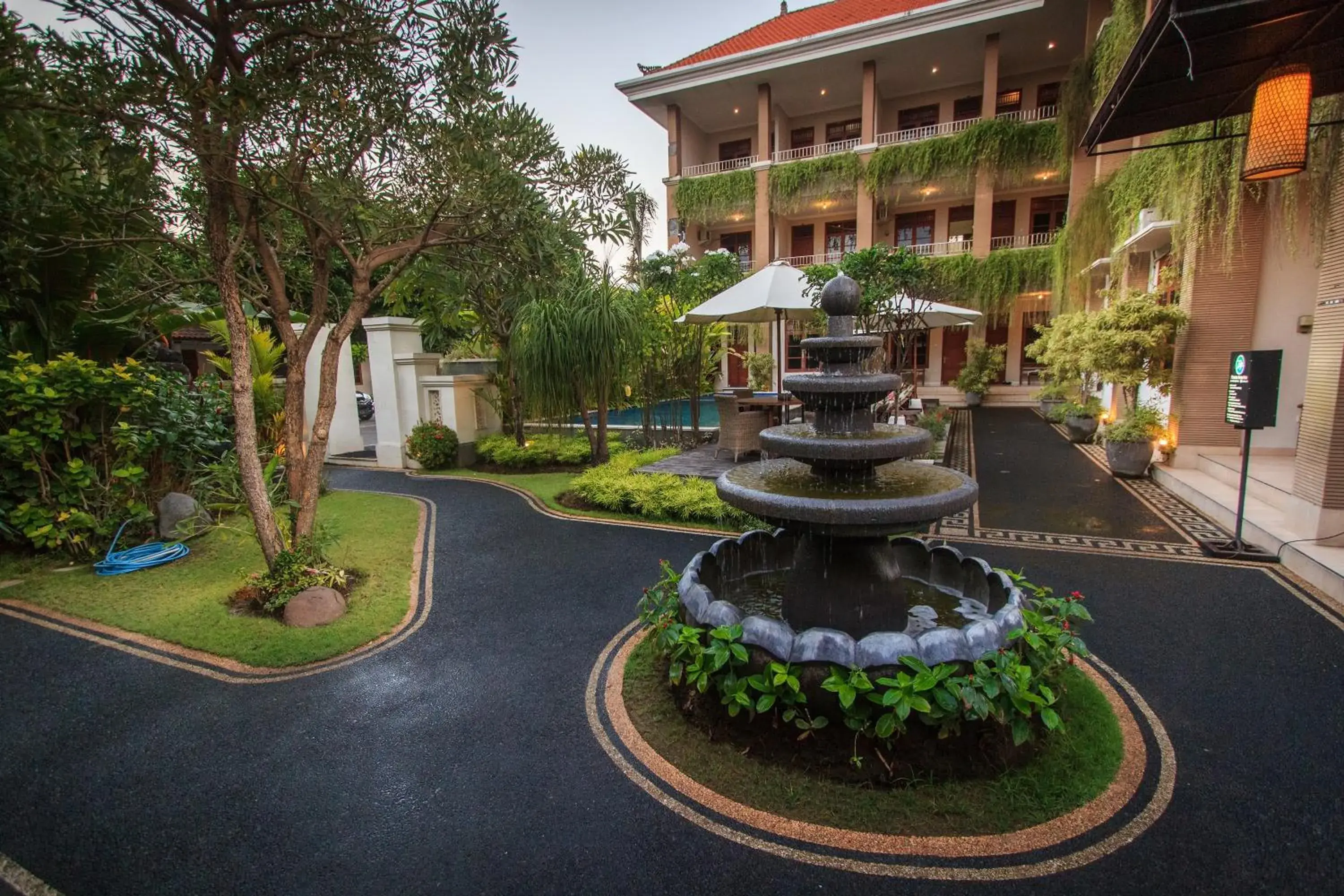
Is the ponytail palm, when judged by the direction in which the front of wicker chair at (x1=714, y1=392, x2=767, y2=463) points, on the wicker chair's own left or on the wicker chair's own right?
on the wicker chair's own left

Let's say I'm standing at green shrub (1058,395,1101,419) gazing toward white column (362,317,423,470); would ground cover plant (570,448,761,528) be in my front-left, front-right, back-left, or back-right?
front-left

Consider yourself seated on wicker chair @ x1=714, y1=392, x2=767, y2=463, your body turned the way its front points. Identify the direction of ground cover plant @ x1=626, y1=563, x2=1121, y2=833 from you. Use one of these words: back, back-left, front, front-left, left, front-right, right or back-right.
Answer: back-right

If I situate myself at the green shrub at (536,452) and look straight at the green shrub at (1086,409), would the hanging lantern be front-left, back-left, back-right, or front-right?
front-right

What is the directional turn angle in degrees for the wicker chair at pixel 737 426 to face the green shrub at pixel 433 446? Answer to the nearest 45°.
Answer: approximately 135° to its left

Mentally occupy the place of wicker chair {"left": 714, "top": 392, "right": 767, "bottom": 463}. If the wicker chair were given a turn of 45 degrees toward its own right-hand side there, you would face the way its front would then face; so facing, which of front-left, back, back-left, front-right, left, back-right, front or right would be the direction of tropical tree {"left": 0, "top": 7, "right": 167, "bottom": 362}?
back-right

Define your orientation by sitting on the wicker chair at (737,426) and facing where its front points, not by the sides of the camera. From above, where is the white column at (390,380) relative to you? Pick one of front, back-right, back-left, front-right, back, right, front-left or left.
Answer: back-left

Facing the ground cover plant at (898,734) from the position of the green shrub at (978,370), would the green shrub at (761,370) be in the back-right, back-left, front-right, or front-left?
front-right

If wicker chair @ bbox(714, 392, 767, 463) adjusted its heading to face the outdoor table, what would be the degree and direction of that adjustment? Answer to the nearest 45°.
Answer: approximately 45° to its right

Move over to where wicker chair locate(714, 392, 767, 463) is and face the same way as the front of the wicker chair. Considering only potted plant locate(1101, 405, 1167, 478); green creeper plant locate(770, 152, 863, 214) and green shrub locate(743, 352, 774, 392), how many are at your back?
0

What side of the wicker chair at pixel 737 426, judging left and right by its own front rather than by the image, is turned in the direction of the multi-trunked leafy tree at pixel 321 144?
back

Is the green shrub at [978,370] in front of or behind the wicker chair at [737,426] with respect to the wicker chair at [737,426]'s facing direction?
in front

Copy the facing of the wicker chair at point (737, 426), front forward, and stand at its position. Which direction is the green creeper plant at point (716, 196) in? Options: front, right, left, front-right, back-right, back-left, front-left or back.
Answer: front-left

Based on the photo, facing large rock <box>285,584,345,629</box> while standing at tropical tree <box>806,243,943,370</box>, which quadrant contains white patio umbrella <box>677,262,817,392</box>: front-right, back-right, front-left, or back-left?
front-right

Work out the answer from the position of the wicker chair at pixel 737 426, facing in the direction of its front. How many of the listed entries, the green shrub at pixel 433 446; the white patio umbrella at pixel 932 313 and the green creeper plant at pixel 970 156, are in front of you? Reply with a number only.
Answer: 2

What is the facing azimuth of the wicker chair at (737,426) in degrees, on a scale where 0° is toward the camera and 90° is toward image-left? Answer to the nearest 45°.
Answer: approximately 225°

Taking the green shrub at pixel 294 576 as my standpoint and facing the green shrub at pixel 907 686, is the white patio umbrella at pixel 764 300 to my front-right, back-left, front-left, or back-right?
front-left

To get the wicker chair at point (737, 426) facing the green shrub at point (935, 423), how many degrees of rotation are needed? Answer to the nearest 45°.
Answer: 0° — it already faces it

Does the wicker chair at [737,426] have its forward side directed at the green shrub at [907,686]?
no
